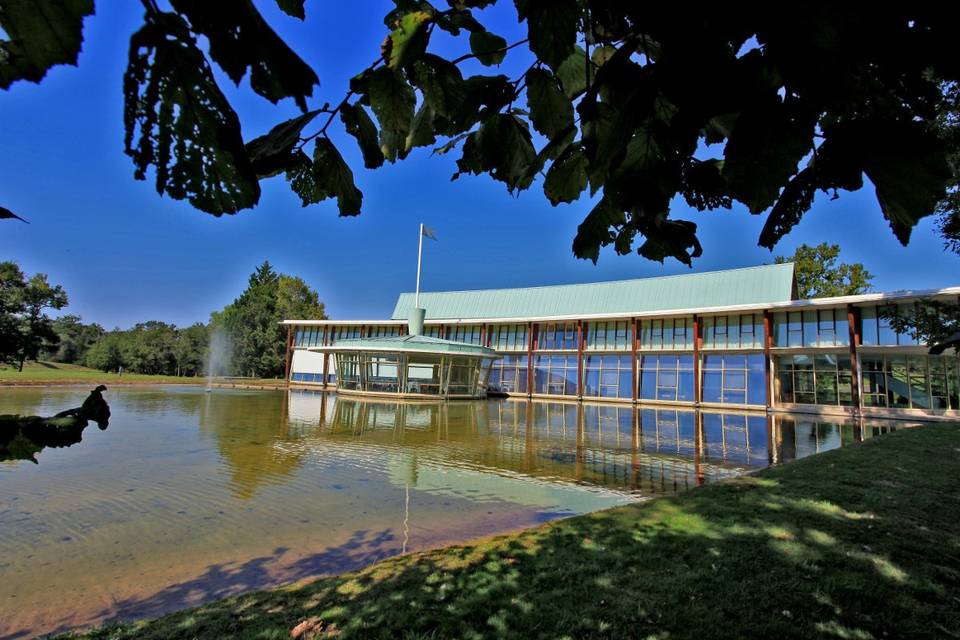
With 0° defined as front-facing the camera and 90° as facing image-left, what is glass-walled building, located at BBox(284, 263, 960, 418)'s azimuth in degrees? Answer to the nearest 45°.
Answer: approximately 45°
